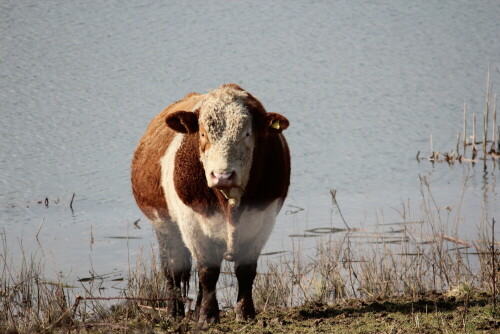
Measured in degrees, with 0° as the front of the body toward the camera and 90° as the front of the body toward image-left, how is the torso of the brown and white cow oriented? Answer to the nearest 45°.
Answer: approximately 0°
